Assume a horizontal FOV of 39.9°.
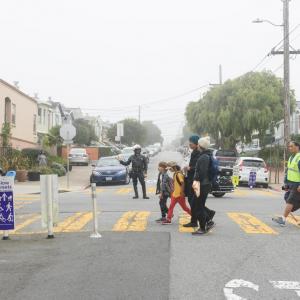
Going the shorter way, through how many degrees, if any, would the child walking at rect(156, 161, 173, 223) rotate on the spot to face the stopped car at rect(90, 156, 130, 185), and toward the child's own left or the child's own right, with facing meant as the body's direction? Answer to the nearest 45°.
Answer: approximately 90° to the child's own right

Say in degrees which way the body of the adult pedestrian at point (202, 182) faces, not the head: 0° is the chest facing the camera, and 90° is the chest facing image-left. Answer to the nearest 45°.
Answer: approximately 90°

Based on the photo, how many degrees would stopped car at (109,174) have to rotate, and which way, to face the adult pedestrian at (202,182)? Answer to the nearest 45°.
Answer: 0° — it already faces them

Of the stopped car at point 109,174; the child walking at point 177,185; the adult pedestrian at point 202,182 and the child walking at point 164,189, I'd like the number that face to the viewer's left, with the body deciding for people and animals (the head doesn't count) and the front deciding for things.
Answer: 3

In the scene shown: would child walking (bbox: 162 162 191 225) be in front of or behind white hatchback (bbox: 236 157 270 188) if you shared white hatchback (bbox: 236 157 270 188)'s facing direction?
behind

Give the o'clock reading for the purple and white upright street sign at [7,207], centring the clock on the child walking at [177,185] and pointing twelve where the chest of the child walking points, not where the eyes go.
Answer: The purple and white upright street sign is roughly at 11 o'clock from the child walking.

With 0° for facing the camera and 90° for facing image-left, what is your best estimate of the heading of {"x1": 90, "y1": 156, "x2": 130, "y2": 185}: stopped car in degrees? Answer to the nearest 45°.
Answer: approximately 0°

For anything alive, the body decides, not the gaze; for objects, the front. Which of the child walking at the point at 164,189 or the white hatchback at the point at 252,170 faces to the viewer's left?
the child walking

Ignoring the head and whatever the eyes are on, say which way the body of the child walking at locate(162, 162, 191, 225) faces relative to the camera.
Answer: to the viewer's left

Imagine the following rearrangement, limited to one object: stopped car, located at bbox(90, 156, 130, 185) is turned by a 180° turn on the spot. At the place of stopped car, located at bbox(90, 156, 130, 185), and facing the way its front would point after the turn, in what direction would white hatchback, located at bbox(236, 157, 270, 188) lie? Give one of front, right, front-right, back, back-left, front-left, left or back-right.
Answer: right

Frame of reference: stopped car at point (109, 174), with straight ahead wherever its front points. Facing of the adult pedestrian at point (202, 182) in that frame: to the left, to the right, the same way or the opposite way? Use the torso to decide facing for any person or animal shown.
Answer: to the right

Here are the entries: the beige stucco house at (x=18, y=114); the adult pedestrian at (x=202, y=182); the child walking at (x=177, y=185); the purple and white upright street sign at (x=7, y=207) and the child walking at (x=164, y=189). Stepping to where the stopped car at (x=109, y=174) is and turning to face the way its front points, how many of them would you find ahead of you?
4

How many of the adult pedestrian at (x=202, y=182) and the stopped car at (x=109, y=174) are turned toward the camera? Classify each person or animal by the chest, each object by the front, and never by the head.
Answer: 1

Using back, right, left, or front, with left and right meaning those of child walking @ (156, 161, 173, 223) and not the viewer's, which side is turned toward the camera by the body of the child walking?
left
